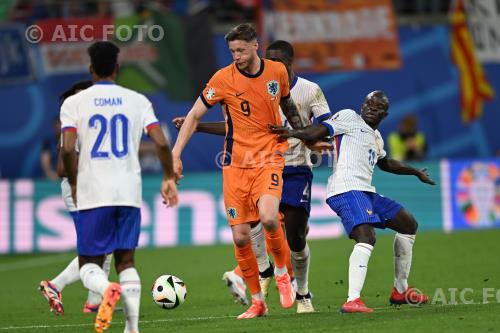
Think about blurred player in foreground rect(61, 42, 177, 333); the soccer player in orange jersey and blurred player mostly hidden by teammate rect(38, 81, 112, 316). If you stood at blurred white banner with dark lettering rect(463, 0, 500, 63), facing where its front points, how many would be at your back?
0

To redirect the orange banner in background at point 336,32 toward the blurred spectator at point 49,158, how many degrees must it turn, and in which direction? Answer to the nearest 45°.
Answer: approximately 90° to its right

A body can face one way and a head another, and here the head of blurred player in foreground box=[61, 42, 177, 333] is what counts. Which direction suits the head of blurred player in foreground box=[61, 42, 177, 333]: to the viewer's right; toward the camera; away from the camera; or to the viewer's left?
away from the camera

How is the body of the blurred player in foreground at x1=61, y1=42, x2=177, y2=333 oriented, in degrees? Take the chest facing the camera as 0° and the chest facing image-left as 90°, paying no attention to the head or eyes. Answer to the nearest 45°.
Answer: approximately 180°

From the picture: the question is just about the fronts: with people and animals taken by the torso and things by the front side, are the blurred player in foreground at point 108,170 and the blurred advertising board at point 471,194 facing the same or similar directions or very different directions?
very different directions

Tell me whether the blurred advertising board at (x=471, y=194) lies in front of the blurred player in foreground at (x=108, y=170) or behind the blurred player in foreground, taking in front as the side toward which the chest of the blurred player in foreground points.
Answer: in front

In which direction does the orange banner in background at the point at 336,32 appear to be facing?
toward the camera

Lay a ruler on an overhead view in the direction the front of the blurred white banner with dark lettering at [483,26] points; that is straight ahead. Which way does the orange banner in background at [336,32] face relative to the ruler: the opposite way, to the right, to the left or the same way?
the same way

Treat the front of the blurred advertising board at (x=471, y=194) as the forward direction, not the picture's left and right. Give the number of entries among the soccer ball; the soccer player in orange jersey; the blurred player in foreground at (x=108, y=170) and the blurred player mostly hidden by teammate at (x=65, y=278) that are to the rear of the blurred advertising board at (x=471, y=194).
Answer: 0

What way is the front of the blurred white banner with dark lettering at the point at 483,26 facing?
toward the camera
